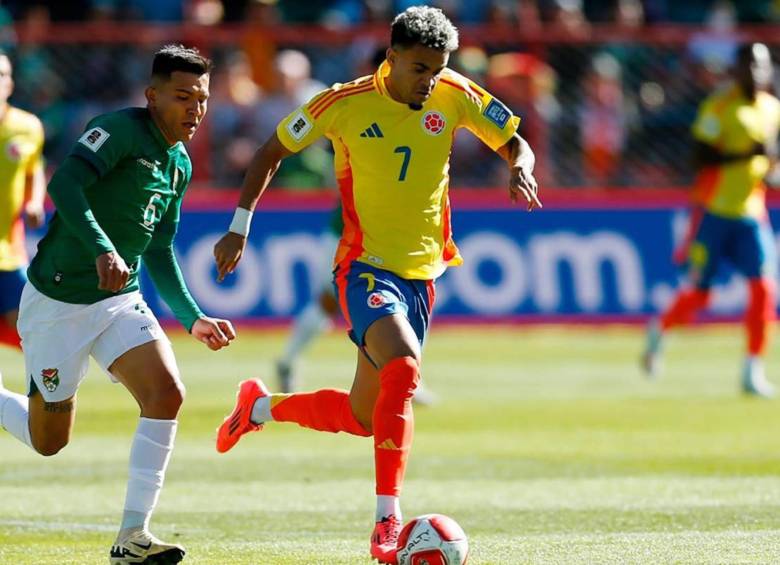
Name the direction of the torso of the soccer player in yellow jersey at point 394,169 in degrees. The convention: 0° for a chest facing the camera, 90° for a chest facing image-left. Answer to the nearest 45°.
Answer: approximately 315°

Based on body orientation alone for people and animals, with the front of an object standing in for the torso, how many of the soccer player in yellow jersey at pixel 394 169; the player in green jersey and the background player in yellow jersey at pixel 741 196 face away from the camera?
0

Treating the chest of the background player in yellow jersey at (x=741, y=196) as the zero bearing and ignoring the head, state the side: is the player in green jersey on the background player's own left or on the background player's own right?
on the background player's own right

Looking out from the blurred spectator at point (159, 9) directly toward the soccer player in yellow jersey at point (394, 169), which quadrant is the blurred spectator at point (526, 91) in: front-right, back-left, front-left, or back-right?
front-left

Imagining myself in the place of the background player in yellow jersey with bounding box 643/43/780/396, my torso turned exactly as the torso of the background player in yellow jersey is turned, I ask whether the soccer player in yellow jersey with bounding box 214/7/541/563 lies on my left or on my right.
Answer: on my right

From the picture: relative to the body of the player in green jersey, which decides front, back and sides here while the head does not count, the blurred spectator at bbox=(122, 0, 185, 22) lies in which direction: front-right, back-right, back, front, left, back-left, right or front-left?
back-left

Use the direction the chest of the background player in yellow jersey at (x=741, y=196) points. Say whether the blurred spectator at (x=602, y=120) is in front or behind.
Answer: behind

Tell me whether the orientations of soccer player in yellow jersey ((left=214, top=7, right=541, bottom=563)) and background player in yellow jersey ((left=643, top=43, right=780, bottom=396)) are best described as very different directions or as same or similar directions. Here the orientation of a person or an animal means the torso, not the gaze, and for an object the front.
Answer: same or similar directions

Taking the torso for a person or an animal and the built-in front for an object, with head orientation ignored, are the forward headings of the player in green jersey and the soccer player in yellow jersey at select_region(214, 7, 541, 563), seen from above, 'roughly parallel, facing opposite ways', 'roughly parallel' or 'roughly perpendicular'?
roughly parallel

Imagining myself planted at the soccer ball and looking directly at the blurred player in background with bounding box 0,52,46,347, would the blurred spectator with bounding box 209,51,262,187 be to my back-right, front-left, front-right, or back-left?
front-right

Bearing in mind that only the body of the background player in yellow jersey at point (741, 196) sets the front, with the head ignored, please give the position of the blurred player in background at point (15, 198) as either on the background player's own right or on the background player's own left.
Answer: on the background player's own right

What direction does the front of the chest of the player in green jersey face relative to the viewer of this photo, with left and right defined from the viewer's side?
facing the viewer and to the right of the viewer

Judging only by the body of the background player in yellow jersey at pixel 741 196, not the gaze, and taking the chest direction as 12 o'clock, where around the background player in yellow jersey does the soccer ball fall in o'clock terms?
The soccer ball is roughly at 2 o'clock from the background player in yellow jersey.

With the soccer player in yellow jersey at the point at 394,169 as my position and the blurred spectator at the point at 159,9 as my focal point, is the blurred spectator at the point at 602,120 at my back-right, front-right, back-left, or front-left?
front-right

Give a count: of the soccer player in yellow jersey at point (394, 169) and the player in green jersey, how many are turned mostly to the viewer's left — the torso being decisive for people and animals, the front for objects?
0
